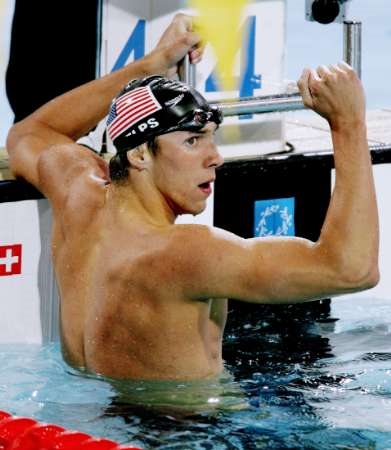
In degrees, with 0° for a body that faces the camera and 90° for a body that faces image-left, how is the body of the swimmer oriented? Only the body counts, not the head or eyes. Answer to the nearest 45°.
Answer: approximately 225°
